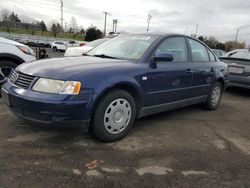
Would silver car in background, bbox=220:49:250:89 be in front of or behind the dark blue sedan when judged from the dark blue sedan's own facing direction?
behind

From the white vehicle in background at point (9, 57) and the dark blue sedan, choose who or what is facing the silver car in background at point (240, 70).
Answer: the white vehicle in background

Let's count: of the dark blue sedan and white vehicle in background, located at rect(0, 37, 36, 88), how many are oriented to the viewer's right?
1

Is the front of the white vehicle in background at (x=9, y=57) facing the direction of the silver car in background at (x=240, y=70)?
yes

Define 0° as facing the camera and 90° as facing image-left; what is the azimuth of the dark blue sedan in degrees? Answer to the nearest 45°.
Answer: approximately 45°

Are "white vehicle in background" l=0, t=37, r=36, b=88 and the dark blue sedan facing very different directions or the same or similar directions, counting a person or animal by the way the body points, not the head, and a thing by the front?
very different directions
